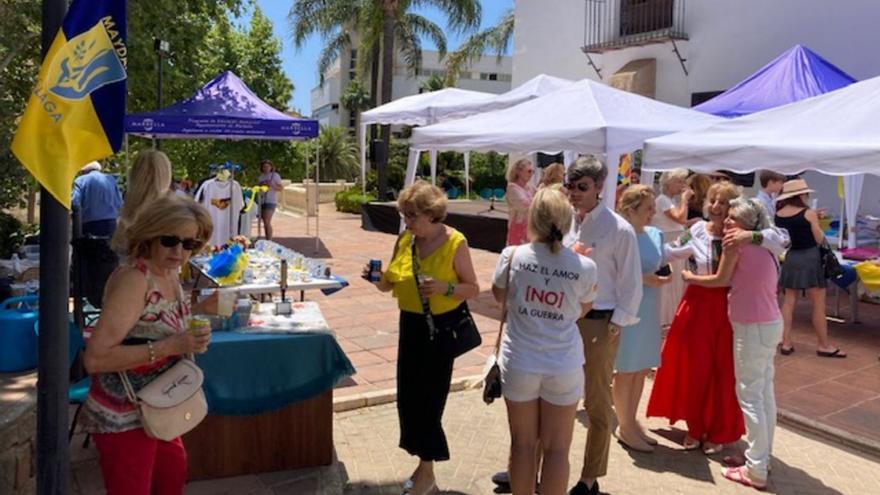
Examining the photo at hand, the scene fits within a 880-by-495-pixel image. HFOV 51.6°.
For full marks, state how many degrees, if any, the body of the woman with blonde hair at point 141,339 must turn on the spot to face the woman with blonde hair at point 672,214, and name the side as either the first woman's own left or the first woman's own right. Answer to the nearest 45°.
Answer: approximately 90° to the first woman's own left

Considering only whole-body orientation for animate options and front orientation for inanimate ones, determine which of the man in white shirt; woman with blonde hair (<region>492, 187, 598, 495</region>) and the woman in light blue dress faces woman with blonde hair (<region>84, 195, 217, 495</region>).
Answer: the man in white shirt

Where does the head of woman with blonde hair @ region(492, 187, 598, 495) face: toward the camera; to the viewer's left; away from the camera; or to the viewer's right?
away from the camera

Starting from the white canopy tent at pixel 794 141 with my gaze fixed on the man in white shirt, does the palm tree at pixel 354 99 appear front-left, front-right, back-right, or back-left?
back-right

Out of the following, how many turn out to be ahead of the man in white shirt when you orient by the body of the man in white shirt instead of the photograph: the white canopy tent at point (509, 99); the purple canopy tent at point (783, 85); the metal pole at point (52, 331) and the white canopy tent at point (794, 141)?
1

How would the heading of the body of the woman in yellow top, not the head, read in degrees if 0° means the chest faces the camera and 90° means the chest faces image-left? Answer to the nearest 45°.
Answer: approximately 45°

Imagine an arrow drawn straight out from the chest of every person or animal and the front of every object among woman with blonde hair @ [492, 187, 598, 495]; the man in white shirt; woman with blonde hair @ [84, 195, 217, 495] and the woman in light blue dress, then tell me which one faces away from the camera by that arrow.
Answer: woman with blonde hair @ [492, 187, 598, 495]

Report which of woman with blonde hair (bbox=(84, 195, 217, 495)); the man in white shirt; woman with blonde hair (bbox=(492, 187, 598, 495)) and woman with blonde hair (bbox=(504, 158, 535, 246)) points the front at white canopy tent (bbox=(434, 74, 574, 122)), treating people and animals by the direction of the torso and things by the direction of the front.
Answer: woman with blonde hair (bbox=(492, 187, 598, 495))

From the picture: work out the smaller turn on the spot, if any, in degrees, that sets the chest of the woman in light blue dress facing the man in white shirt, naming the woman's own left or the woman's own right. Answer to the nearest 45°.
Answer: approximately 90° to the woman's own right

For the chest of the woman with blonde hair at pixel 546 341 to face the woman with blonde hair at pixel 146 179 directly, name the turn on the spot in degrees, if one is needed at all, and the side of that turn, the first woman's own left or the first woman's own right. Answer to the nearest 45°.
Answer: approximately 45° to the first woman's own left

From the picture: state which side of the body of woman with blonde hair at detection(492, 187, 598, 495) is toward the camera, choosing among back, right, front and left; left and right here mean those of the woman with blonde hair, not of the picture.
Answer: back

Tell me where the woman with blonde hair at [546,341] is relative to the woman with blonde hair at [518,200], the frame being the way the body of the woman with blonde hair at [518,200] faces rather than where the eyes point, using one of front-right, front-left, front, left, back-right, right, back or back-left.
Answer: front-right

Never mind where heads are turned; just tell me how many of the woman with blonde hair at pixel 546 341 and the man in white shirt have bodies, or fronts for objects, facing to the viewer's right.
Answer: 0
